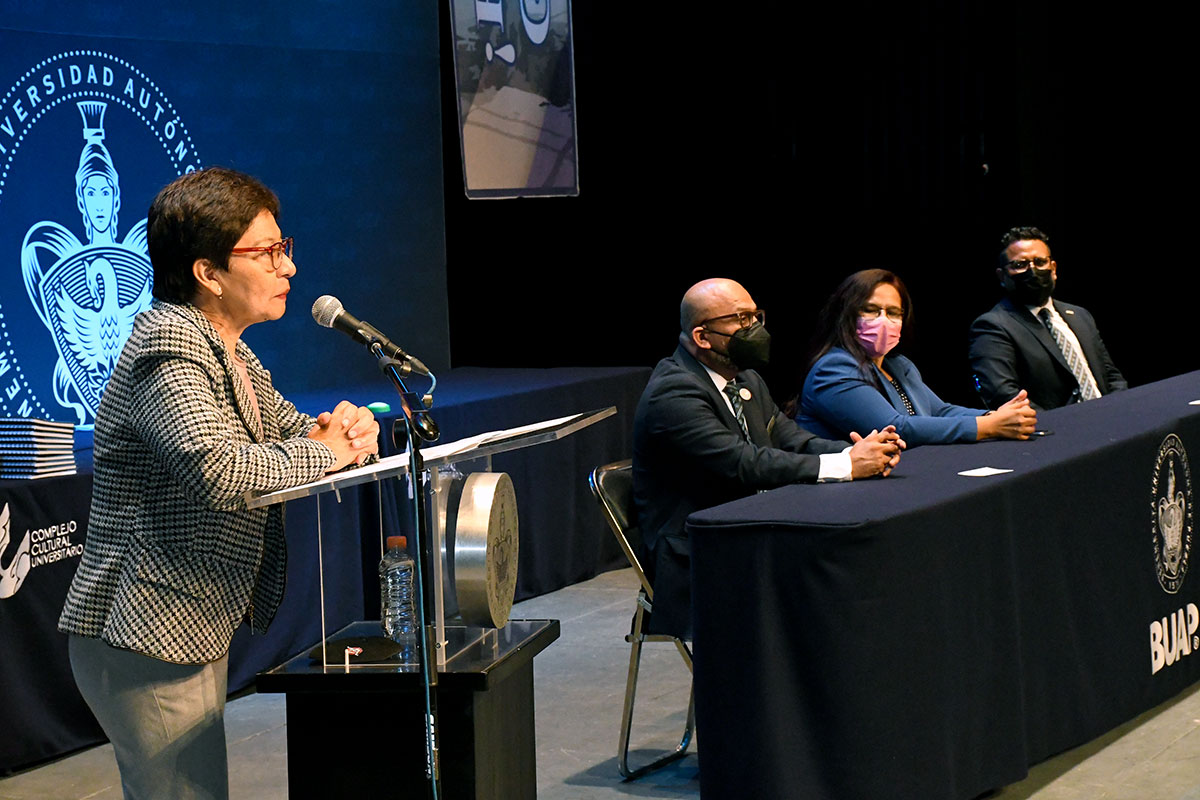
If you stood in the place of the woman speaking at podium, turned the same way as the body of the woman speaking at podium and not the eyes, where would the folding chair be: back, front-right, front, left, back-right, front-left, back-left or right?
front-left

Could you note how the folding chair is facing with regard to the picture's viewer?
facing the viewer and to the right of the viewer

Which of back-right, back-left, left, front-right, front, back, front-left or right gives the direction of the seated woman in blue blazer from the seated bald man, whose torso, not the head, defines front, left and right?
left

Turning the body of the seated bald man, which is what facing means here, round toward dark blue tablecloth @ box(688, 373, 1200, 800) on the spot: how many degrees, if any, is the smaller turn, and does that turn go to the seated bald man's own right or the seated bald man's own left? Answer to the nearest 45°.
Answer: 0° — they already face it

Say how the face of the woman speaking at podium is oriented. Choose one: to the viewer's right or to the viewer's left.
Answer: to the viewer's right

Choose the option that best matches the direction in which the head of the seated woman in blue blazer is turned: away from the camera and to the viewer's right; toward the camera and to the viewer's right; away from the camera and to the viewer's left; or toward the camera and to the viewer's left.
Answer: toward the camera and to the viewer's left

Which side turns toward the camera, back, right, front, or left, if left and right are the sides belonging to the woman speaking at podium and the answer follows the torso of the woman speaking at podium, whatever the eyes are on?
right

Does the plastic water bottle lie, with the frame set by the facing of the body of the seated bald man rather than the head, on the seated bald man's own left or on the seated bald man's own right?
on the seated bald man's own right

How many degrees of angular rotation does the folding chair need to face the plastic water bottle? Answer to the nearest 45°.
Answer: approximately 45° to its right
